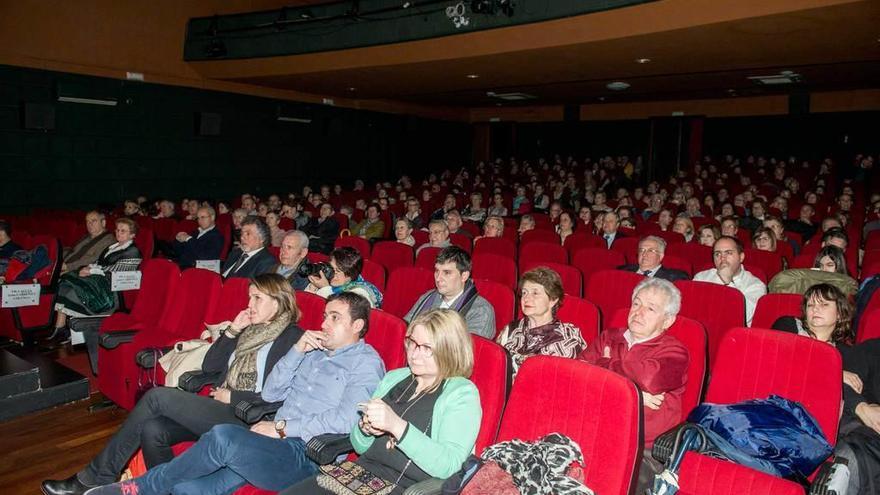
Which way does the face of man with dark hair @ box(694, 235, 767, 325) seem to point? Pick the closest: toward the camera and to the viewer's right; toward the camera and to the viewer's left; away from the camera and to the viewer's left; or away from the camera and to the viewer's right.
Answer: toward the camera and to the viewer's left

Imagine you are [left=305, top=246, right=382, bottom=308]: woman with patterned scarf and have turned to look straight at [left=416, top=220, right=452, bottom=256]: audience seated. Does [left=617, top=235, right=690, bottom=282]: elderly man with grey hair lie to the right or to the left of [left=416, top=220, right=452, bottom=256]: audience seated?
right

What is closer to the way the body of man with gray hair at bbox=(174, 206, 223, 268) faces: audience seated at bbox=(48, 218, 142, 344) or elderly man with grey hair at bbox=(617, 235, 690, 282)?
the audience seated

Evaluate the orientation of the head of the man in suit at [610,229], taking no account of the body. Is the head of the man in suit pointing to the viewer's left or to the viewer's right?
to the viewer's left

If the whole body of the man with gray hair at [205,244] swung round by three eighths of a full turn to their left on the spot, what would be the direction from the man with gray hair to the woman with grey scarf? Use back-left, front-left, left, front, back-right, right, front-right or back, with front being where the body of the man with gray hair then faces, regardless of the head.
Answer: right

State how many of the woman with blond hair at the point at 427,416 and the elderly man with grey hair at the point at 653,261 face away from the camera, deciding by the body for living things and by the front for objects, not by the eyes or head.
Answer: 0

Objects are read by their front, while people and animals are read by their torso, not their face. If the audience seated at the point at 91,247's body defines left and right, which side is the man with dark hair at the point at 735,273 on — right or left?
on their left

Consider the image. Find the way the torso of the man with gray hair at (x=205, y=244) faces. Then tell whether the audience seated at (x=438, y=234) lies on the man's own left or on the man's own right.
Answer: on the man's own left

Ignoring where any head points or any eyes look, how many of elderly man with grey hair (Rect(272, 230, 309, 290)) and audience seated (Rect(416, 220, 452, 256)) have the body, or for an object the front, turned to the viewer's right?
0

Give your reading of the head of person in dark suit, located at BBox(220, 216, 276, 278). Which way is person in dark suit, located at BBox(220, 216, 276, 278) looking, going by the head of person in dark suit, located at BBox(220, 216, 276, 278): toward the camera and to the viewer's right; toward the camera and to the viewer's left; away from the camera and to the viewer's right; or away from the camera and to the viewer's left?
toward the camera and to the viewer's left

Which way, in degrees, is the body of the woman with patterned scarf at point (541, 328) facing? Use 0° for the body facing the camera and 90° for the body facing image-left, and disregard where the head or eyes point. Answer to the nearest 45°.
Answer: approximately 45°

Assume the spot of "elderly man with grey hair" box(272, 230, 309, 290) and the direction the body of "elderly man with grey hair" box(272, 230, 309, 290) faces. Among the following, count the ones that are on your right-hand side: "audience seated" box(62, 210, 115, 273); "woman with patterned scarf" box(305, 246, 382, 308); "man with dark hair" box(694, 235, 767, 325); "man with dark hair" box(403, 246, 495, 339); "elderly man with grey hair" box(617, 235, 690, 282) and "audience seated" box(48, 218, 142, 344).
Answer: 2

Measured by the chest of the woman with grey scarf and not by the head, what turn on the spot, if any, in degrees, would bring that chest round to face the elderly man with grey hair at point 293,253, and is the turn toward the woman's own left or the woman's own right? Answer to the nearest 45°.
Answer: approximately 135° to the woman's own right
